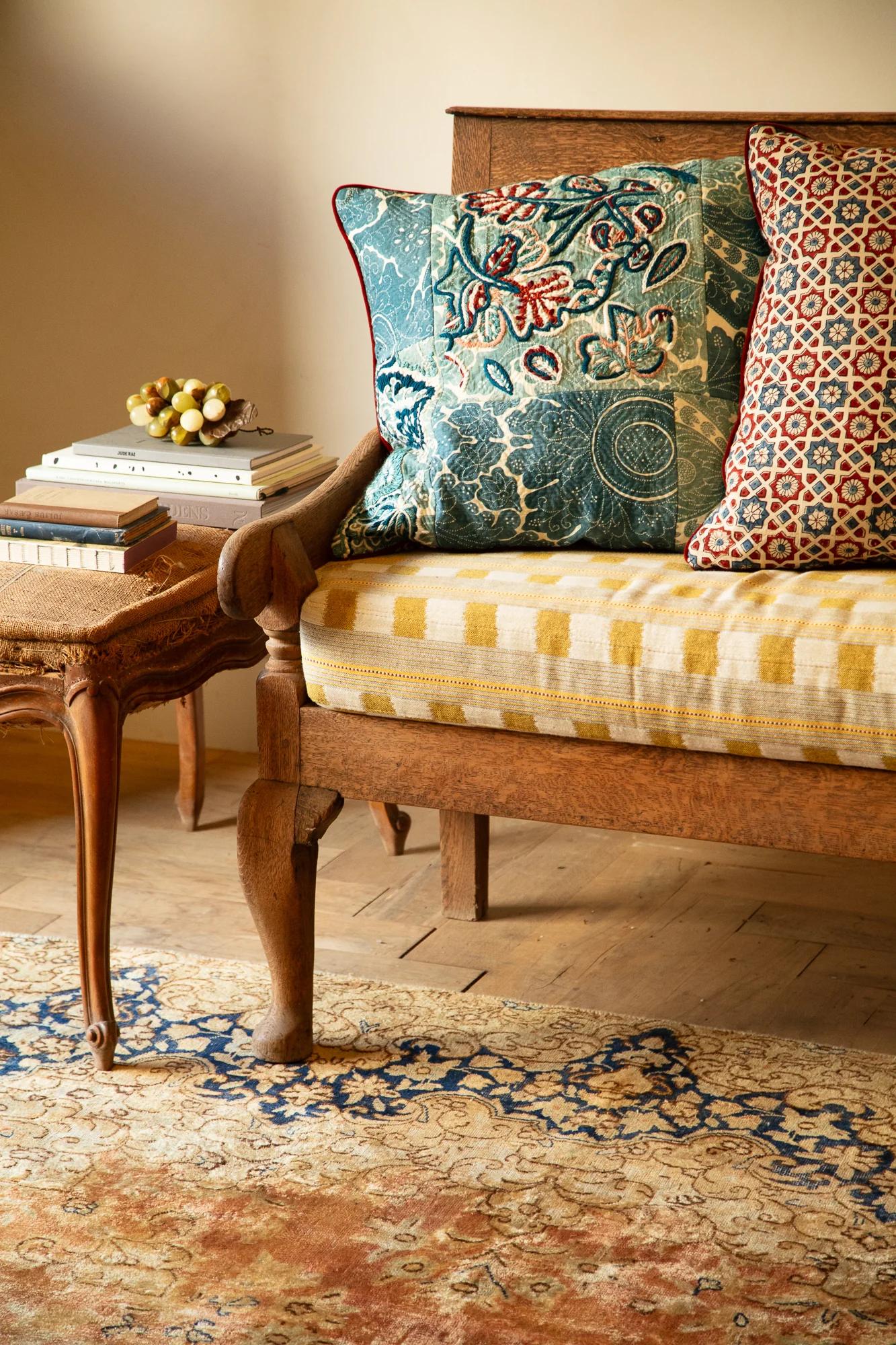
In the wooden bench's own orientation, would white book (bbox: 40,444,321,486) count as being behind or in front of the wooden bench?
behind

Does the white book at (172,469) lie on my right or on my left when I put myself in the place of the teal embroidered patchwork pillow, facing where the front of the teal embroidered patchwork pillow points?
on my right

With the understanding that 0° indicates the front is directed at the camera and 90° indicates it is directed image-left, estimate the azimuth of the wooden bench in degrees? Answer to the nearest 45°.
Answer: approximately 0°

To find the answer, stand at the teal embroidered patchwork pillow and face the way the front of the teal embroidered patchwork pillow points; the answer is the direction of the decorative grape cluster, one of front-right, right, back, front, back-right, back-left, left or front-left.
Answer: back-right
